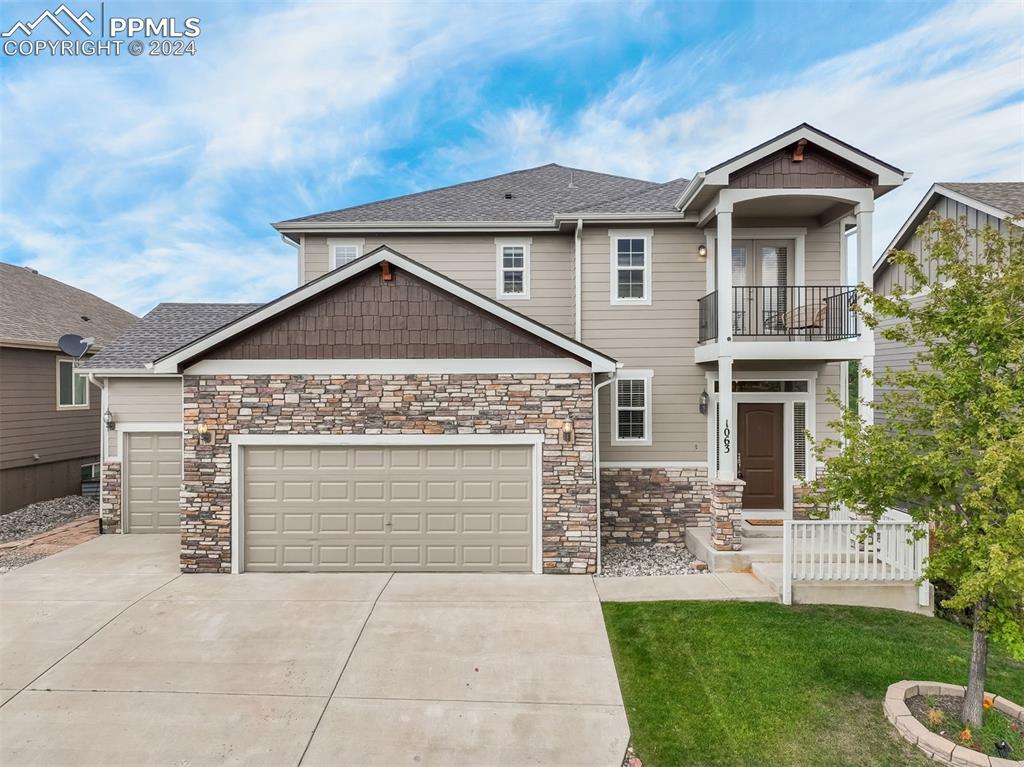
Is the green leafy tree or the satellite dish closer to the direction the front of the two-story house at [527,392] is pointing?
the green leafy tree

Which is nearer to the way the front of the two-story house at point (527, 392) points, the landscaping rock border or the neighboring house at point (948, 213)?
the landscaping rock border

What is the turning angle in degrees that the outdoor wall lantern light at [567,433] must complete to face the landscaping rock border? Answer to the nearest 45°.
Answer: approximately 45° to its left

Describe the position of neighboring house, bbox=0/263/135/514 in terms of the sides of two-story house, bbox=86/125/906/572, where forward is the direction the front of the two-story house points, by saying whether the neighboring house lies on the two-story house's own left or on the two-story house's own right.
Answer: on the two-story house's own right

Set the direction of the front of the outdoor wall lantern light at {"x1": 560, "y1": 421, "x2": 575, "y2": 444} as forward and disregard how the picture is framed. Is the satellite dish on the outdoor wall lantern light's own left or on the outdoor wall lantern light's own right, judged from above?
on the outdoor wall lantern light's own right

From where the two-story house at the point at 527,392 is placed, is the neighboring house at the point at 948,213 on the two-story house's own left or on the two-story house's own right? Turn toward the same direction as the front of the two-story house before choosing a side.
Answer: on the two-story house's own left

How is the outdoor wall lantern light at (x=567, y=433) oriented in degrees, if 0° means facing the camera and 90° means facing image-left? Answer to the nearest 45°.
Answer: approximately 0°

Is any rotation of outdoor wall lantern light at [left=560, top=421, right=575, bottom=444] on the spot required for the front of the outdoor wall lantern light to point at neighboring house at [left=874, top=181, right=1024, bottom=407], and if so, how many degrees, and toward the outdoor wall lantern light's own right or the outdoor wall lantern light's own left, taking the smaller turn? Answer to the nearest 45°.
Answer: approximately 135° to the outdoor wall lantern light's own left

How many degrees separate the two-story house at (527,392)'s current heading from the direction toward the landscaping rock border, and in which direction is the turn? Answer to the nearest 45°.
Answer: approximately 45° to its left
